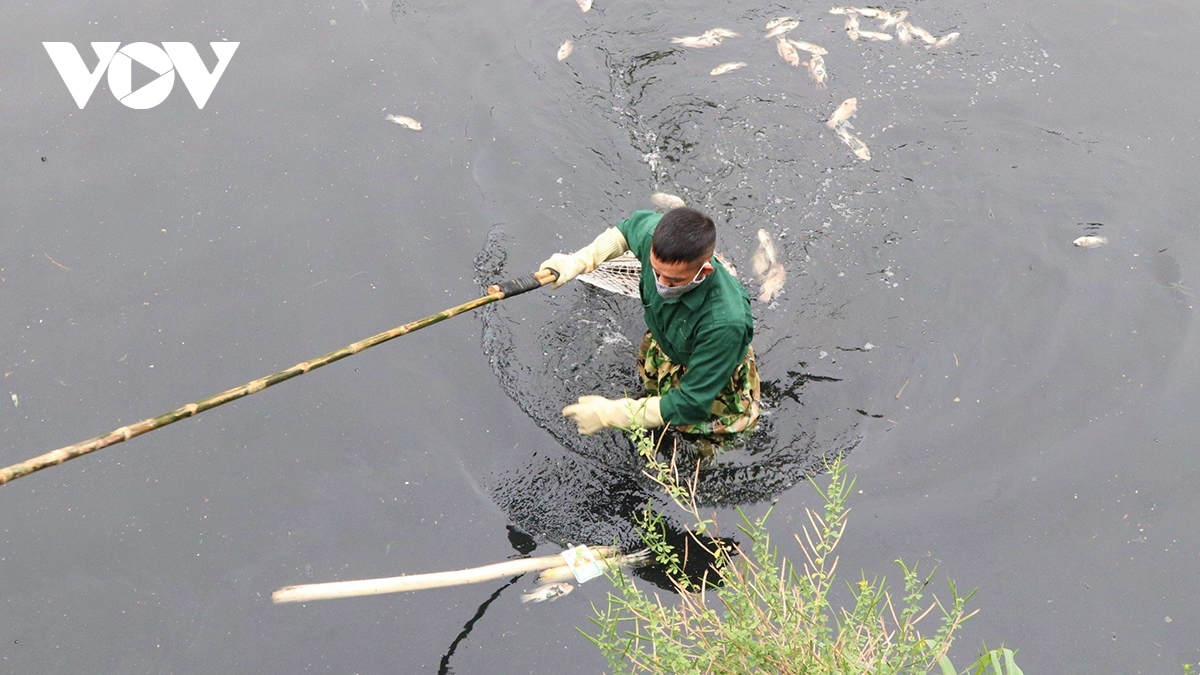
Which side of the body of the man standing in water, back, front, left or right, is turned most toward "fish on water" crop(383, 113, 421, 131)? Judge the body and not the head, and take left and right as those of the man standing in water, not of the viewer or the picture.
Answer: right

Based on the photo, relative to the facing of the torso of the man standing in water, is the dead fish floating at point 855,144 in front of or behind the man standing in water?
behind

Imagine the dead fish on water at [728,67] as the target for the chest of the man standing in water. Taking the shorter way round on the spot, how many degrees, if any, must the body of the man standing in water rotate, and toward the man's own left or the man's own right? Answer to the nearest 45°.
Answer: approximately 135° to the man's own right

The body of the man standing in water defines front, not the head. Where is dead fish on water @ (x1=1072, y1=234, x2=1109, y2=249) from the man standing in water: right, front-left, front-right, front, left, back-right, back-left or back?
back

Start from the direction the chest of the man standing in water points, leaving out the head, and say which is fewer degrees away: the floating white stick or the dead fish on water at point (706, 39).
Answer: the floating white stick

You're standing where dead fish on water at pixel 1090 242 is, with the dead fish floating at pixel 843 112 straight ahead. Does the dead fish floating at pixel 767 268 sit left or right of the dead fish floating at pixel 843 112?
left

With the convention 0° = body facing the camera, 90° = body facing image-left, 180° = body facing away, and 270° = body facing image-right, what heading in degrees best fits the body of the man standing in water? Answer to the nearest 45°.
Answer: approximately 45°

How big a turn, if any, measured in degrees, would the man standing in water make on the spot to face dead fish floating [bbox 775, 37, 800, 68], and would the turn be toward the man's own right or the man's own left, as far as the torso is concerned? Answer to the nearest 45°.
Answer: approximately 135° to the man's own right

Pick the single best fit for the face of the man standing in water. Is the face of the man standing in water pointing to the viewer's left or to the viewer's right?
to the viewer's left

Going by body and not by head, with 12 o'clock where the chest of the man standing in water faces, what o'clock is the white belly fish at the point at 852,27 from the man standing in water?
The white belly fish is roughly at 5 o'clock from the man standing in water.

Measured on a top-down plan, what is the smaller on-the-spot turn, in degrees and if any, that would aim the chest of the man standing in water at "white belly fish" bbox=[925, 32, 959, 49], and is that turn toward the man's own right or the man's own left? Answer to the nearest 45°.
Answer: approximately 180°

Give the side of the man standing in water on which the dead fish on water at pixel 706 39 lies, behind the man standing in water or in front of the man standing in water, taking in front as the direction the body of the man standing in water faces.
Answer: behind

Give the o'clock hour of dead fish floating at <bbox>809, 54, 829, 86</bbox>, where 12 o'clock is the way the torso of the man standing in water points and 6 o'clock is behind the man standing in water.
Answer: The dead fish floating is roughly at 5 o'clock from the man standing in water.
